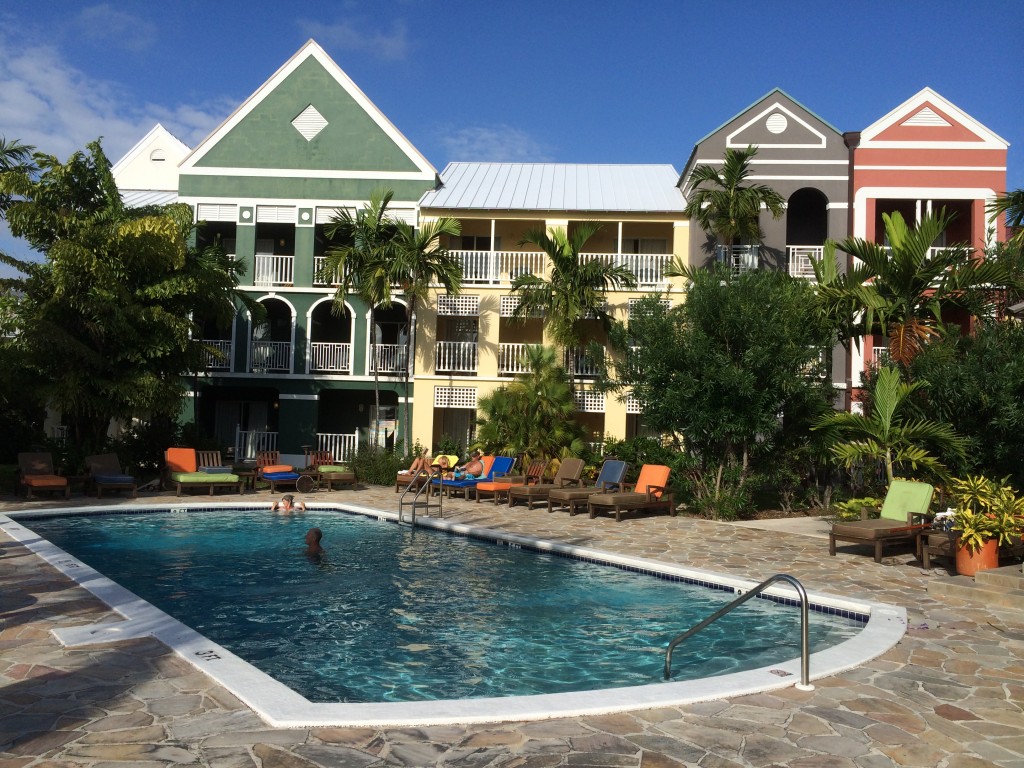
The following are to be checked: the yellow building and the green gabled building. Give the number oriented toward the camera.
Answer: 2

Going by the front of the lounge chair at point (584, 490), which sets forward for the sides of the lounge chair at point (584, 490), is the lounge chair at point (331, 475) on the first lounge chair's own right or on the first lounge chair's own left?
on the first lounge chair's own right

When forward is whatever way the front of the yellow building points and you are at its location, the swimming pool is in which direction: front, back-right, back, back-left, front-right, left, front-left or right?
front

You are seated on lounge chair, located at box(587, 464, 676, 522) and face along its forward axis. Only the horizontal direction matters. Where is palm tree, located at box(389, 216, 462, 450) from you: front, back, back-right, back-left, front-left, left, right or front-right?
right

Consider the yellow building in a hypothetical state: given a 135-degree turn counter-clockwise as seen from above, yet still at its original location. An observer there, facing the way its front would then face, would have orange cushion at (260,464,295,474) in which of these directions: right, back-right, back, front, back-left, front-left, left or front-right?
back

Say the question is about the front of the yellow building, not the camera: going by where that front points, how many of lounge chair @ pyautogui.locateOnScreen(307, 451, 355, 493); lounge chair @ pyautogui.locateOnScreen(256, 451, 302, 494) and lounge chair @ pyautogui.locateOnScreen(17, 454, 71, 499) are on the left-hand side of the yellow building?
0

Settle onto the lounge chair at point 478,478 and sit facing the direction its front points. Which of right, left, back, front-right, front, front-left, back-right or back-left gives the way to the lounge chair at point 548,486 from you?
left

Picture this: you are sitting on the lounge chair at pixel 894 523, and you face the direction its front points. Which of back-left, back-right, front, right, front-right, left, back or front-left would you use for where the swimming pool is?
front

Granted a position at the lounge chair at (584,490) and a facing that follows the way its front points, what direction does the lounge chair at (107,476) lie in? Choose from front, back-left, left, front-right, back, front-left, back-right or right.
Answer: front-right

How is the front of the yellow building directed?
toward the camera

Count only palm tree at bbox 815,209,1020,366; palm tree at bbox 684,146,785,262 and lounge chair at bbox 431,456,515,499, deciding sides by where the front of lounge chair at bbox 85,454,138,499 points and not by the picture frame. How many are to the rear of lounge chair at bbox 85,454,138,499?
0

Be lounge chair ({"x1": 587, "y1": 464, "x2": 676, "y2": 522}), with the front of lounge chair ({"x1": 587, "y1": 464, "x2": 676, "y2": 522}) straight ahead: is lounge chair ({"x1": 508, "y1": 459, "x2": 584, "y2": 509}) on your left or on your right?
on your right
